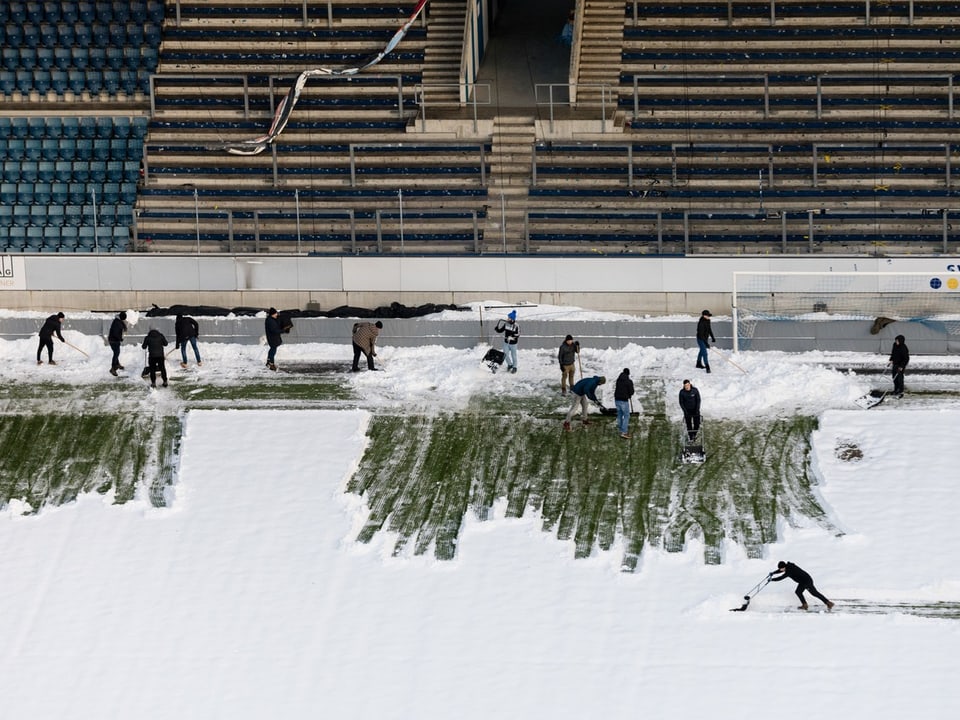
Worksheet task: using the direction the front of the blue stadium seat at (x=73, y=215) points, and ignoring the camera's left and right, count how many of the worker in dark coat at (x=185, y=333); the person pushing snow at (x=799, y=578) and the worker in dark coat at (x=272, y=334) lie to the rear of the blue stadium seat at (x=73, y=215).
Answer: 0

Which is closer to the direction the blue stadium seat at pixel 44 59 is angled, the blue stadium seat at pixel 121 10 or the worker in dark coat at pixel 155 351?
the worker in dark coat

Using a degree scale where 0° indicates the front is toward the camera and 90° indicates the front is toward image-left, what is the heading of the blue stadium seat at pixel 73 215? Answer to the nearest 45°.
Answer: approximately 0°

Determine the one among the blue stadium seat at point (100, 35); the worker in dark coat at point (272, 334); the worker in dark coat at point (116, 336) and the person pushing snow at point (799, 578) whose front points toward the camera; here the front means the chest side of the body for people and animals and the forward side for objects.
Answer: the blue stadium seat

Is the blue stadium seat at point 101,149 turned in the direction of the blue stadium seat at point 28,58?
no

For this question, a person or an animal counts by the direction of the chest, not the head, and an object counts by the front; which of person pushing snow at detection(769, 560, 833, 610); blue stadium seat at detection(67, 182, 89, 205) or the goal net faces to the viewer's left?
the person pushing snow

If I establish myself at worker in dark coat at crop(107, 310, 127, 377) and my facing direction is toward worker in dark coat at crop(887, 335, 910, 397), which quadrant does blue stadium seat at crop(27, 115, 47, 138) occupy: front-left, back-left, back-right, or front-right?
back-left

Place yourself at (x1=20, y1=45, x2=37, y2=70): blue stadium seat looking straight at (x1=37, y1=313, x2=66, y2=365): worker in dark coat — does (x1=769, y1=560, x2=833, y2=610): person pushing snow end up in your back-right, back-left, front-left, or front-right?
front-left

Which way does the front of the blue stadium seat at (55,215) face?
toward the camera

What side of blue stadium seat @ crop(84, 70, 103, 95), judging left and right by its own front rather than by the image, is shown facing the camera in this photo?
front
